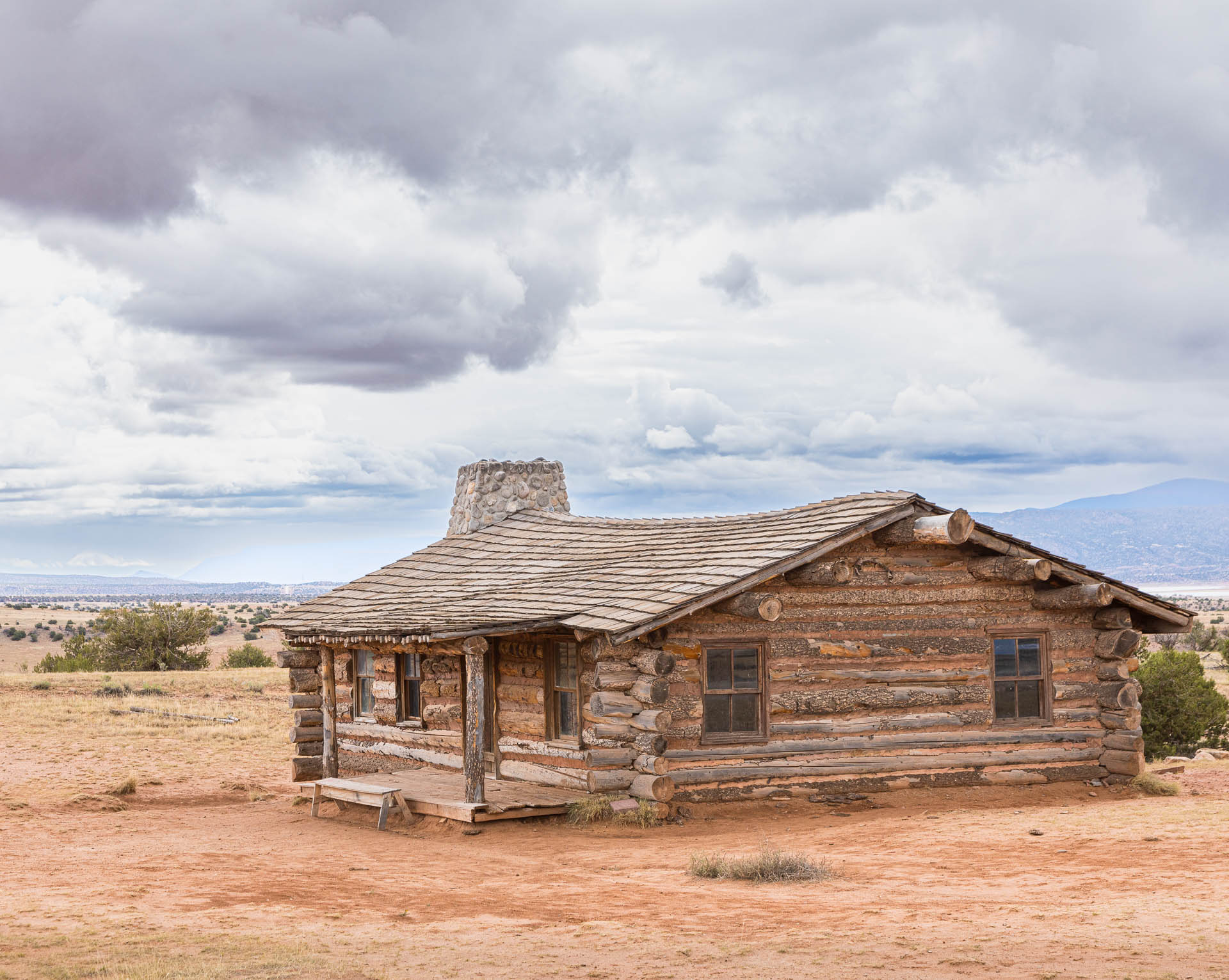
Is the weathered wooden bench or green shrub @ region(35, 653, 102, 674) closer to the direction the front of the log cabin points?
the weathered wooden bench

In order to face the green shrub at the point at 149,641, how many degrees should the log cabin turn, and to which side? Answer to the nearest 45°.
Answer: approximately 90° to its right

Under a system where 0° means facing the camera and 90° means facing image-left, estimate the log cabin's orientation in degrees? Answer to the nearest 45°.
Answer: approximately 45°

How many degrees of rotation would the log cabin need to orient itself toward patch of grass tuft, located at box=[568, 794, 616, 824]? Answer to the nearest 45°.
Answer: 0° — it already faces it

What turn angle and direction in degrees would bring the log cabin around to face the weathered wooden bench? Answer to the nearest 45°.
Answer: approximately 45° to its right

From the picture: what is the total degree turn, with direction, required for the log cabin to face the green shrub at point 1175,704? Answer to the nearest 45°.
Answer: approximately 180°

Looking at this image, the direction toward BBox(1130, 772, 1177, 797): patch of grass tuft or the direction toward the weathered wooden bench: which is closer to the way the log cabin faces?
the weathered wooden bench
